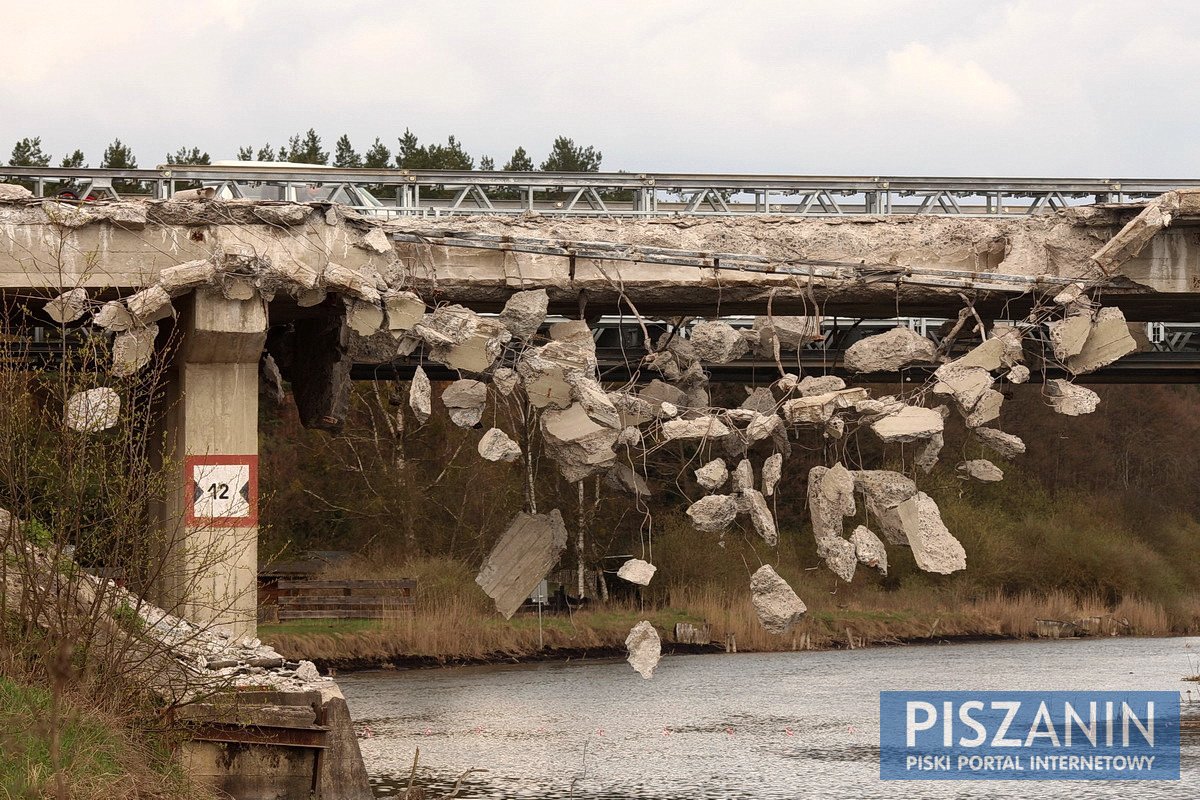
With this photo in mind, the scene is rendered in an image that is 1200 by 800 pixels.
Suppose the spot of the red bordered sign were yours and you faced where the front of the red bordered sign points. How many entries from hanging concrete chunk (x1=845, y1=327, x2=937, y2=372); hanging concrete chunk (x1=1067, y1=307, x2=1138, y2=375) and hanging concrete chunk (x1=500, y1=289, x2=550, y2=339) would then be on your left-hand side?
3

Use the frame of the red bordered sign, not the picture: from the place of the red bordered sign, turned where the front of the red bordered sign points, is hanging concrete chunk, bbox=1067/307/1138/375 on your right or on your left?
on your left

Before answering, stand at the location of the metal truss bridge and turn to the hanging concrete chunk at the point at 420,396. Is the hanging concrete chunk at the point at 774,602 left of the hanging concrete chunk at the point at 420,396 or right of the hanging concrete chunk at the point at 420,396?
left

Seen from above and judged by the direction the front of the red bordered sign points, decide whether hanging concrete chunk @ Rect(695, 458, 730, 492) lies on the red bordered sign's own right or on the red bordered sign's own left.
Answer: on the red bordered sign's own left

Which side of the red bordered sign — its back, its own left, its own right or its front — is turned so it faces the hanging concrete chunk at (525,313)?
left

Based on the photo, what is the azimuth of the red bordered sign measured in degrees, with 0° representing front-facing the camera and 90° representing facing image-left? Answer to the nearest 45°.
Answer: approximately 0°

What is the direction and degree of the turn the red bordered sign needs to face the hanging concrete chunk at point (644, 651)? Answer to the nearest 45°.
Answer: approximately 45° to its left

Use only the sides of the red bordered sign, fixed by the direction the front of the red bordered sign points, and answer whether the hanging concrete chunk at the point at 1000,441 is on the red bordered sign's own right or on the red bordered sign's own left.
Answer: on the red bordered sign's own left

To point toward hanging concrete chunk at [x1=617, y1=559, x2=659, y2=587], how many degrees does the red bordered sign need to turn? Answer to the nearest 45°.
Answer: approximately 45° to its left
